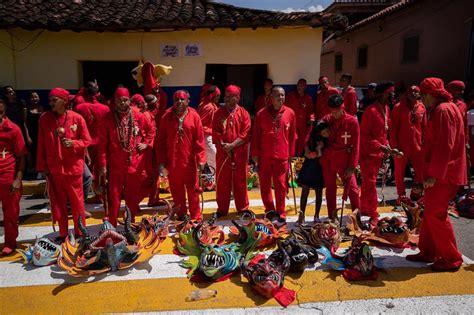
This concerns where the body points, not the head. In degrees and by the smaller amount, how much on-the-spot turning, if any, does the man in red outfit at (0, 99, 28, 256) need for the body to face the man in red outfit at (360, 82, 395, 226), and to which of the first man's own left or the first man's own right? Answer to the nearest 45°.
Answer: approximately 135° to the first man's own left

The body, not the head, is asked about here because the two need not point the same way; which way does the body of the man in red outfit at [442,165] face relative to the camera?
to the viewer's left

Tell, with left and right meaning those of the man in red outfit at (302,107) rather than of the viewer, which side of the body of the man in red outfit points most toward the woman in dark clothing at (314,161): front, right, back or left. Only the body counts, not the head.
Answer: front

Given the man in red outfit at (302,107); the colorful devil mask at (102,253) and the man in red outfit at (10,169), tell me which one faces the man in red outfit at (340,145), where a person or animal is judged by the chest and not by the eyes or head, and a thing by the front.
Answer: the man in red outfit at (302,107)

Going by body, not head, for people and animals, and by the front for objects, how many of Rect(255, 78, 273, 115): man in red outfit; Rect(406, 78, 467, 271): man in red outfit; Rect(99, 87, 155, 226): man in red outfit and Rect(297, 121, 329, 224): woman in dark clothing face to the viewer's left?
1

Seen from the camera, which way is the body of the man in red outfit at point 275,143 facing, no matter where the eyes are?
toward the camera

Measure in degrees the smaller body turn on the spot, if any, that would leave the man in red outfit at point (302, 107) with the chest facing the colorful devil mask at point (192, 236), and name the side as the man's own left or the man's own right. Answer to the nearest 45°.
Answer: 0° — they already face it

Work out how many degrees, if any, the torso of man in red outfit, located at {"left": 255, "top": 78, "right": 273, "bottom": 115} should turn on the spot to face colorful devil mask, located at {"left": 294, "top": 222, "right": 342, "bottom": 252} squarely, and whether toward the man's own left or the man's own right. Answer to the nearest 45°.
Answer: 0° — they already face it

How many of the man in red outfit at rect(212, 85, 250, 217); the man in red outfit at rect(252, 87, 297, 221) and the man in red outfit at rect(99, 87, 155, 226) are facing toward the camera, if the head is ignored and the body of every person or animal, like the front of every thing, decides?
3

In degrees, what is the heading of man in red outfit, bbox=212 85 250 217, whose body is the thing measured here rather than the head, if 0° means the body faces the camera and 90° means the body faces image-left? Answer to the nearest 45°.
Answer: approximately 0°

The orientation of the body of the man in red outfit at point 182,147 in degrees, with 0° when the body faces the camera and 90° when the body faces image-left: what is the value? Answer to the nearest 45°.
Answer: approximately 0°

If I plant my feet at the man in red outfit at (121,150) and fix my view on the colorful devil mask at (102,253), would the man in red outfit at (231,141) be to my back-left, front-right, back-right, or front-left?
back-left

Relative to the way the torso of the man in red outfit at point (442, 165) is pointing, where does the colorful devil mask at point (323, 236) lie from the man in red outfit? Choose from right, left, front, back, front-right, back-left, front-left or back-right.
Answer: front

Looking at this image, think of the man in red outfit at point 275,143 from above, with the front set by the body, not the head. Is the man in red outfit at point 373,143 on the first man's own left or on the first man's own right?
on the first man's own left

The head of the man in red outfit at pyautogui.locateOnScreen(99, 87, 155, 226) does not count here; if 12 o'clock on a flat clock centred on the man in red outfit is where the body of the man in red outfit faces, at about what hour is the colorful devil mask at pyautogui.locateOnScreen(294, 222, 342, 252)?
The colorful devil mask is roughly at 10 o'clock from the man in red outfit.

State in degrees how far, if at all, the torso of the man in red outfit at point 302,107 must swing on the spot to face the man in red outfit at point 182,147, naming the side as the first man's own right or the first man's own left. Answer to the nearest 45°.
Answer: approximately 45° to the first man's own right
